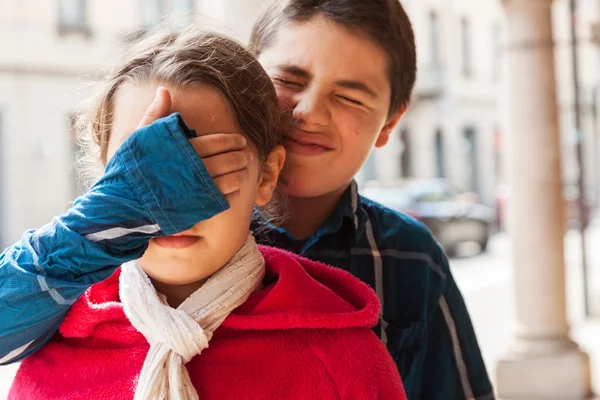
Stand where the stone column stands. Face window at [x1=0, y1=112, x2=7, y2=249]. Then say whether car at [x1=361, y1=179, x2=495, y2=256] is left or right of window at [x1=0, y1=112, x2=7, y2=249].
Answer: right

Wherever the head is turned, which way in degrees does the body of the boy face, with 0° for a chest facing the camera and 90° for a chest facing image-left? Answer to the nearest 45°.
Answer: approximately 45°

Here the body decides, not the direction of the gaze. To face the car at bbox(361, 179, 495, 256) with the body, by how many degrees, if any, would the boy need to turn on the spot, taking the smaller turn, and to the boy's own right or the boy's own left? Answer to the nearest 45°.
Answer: approximately 135° to the boy's own right

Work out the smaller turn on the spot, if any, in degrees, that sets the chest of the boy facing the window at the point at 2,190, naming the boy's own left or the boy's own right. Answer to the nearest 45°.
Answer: approximately 90° to the boy's own right

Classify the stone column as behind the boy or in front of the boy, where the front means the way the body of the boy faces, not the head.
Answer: behind

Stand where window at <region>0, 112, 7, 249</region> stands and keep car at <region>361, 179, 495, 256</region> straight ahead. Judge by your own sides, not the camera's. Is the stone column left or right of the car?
right
